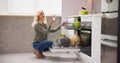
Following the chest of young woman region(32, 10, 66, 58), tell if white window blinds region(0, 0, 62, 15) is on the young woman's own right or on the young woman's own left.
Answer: on the young woman's own left

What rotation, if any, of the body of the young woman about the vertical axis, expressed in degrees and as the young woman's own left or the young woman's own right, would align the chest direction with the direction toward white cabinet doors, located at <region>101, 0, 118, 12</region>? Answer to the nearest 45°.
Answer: approximately 45° to the young woman's own right

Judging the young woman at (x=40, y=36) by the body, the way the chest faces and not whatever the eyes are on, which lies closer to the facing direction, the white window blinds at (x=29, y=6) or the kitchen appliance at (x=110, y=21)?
the kitchen appliance

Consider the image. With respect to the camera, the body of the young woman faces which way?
to the viewer's right

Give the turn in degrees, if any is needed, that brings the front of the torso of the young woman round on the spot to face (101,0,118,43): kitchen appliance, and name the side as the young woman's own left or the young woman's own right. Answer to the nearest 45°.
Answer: approximately 45° to the young woman's own right

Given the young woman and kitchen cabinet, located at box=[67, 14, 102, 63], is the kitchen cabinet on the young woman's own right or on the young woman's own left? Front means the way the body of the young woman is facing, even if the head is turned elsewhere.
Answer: on the young woman's own right
